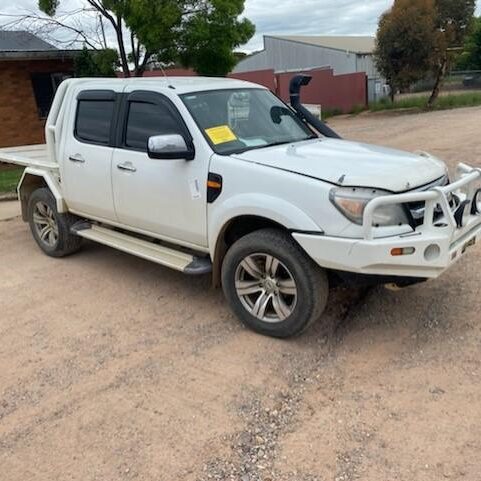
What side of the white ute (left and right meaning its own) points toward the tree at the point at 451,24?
left

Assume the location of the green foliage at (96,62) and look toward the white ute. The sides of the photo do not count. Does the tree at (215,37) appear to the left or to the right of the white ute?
left

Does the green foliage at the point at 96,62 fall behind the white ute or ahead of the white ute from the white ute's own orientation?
behind

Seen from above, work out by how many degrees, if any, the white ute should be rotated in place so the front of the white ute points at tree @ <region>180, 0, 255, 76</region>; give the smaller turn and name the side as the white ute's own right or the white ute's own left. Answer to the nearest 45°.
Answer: approximately 135° to the white ute's own left

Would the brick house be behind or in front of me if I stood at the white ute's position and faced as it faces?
behind

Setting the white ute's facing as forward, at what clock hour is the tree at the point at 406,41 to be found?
The tree is roughly at 8 o'clock from the white ute.

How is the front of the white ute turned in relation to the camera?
facing the viewer and to the right of the viewer

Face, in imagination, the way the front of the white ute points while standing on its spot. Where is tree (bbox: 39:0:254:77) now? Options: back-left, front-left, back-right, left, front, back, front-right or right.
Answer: back-left
